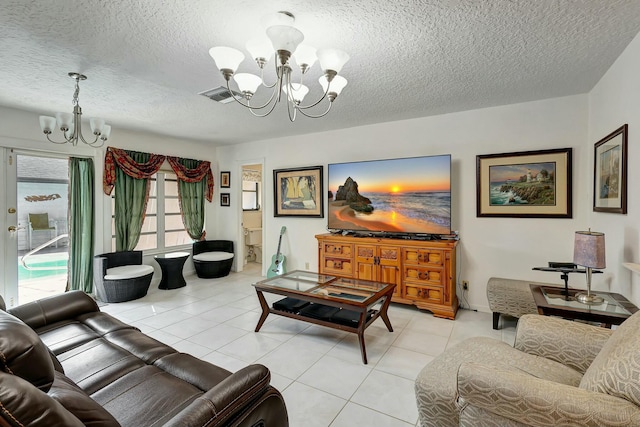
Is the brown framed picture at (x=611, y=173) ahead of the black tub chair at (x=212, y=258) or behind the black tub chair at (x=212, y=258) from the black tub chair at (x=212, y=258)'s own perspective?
ahead

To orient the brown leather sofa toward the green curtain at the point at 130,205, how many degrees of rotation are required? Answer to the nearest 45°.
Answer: approximately 45° to its left

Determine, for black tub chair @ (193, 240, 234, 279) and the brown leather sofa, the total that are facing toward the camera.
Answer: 1

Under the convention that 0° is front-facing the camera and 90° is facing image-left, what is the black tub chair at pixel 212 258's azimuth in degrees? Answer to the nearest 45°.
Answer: approximately 0°

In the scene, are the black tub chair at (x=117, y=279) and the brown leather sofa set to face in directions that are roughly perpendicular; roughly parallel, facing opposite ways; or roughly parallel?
roughly perpendicular

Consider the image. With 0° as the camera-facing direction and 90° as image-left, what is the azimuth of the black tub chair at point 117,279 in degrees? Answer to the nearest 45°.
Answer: approximately 315°

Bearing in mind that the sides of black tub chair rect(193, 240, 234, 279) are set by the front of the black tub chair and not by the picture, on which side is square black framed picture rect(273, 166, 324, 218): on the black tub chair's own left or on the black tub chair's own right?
on the black tub chair's own left

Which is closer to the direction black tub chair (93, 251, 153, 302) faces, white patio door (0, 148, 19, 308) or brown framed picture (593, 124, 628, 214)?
the brown framed picture
